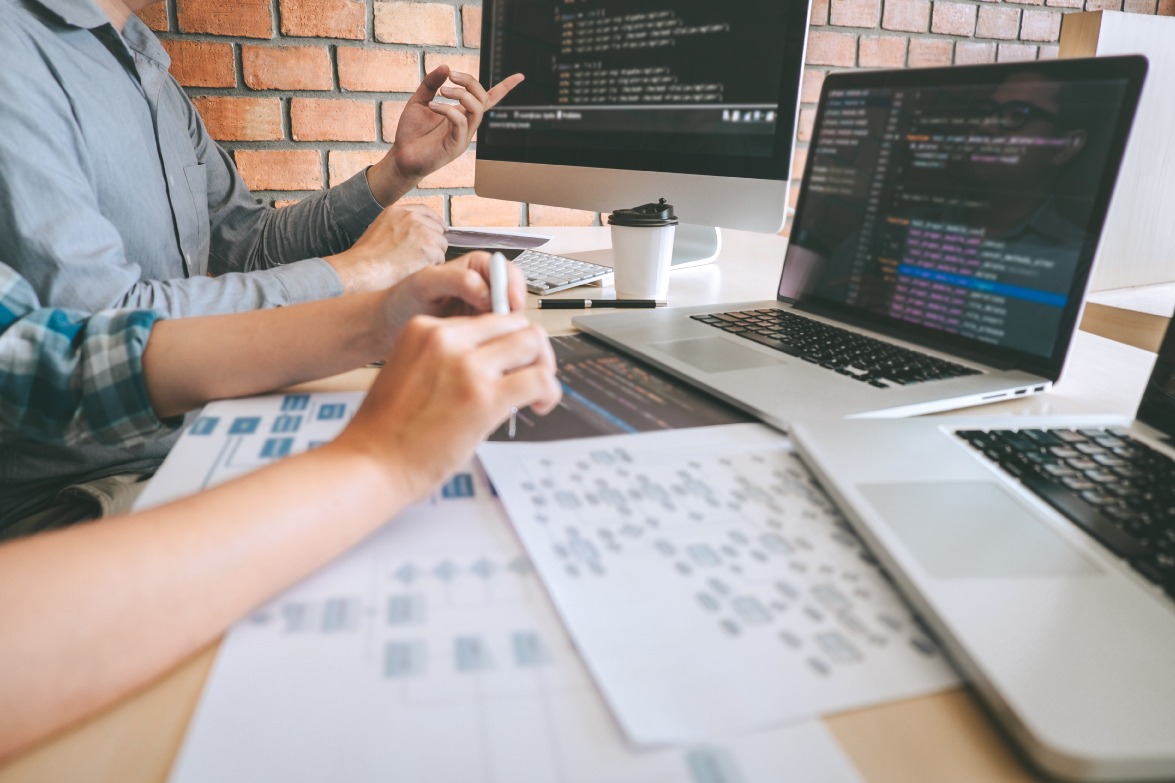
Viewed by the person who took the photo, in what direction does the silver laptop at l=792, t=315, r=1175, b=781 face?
facing to the left of the viewer

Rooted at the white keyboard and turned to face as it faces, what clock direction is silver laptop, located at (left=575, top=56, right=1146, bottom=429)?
The silver laptop is roughly at 9 o'clock from the white keyboard.

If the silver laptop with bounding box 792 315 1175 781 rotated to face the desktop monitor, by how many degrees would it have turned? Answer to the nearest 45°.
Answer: approximately 45° to its right

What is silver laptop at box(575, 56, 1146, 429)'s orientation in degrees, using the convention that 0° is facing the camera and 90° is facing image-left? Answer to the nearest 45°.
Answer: approximately 45°

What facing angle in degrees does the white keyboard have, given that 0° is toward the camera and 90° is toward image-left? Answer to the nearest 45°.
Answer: approximately 45°

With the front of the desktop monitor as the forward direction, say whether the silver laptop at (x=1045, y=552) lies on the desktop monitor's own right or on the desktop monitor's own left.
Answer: on the desktop monitor's own left
